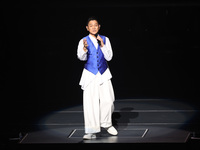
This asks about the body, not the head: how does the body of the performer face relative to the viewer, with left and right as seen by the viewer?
facing the viewer
